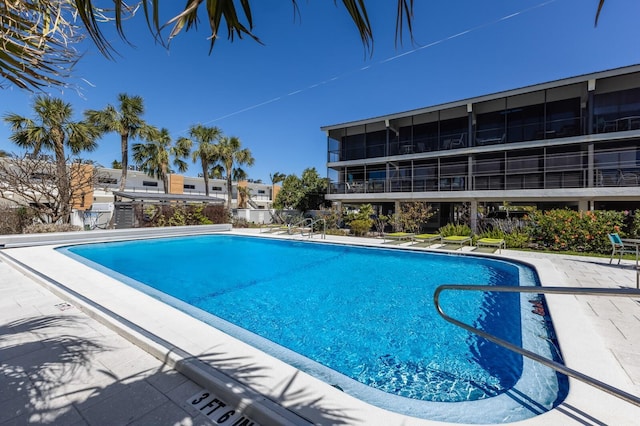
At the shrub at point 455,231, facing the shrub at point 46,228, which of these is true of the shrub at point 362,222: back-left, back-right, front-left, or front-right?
front-right

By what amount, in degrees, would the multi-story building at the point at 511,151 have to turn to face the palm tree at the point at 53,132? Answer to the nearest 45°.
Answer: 0° — it already faces it

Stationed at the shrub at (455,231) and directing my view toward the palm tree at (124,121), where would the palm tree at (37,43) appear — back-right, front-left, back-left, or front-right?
front-left

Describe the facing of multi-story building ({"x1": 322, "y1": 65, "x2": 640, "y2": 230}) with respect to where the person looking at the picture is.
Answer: facing the viewer and to the left of the viewer

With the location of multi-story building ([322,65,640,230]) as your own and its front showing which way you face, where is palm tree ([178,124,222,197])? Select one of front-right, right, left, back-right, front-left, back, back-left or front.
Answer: front-right

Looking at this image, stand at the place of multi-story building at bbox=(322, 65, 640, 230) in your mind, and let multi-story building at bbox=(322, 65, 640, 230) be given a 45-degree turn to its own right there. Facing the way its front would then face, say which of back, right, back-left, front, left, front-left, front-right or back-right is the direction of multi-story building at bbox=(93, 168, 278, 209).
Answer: front

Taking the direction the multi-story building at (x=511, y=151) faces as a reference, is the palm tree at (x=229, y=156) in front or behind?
in front

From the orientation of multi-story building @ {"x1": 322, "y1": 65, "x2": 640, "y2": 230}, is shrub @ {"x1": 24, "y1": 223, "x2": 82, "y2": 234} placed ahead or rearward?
ahead

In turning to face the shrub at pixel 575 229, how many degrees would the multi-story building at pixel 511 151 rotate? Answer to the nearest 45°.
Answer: approximately 45° to its left

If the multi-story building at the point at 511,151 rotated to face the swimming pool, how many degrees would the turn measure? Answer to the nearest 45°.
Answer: approximately 45° to its left
